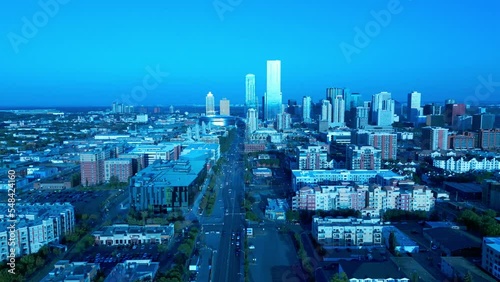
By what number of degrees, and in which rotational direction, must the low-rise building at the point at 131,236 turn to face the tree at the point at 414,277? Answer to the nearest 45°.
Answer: approximately 45° to its left

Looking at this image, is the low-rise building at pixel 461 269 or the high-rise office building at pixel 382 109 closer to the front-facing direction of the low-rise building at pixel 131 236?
the low-rise building

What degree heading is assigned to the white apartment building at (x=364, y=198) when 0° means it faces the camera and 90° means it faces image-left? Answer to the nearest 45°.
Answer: approximately 0°

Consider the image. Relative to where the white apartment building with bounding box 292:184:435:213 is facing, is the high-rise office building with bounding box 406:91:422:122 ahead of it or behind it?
behind

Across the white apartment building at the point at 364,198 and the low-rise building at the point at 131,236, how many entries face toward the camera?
2

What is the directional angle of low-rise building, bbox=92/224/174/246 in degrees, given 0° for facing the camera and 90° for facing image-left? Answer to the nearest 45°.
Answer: approximately 0°

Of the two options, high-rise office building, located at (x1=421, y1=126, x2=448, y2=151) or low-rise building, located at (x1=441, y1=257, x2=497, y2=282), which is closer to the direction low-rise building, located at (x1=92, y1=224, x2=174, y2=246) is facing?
the low-rise building

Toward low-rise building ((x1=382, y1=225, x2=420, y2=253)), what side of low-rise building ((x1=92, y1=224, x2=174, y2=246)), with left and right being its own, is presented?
left

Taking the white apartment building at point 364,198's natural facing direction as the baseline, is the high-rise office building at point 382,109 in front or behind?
behind

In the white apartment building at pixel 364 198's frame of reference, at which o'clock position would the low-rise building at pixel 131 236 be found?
The low-rise building is roughly at 2 o'clock from the white apartment building.

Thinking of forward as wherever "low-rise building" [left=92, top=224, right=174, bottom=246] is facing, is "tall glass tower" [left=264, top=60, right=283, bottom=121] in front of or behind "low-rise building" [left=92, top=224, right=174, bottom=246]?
behind

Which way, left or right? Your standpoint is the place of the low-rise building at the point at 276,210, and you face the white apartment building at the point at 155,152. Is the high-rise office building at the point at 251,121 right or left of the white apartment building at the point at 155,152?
right

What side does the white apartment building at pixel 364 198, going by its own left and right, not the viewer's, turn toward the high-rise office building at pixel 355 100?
back
